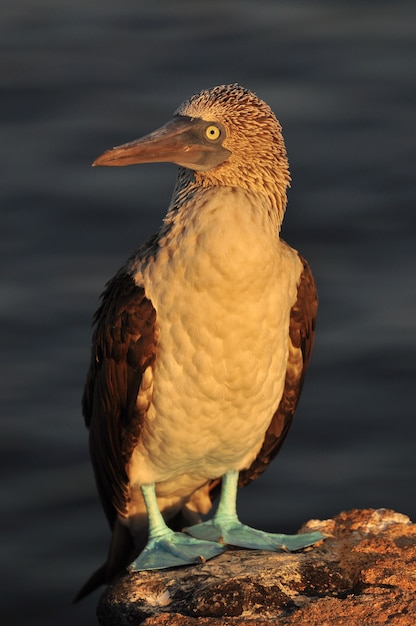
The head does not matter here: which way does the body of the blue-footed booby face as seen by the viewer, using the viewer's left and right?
facing the viewer and to the right of the viewer
